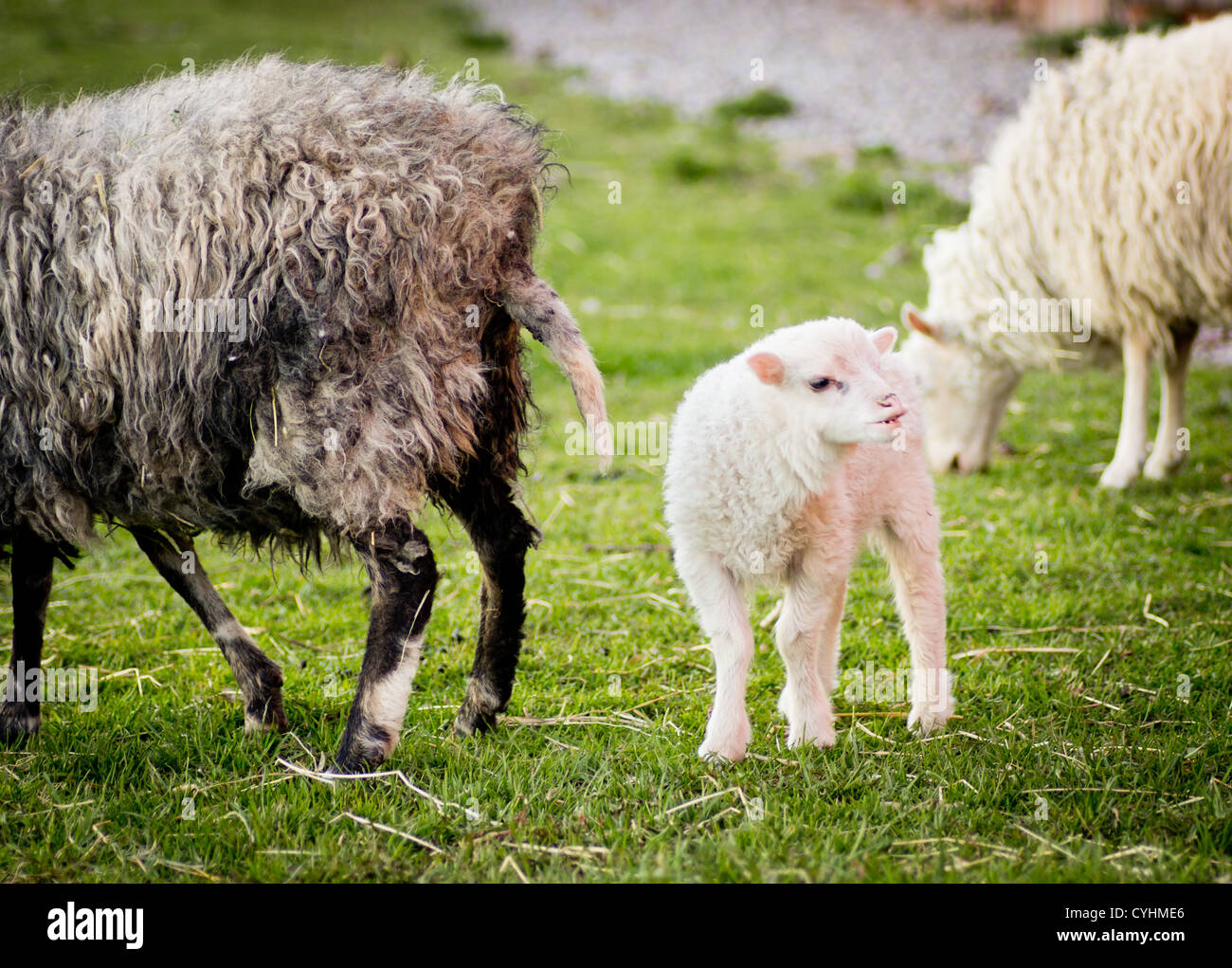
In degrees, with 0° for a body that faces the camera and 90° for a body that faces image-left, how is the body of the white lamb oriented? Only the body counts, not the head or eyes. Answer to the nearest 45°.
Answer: approximately 45°

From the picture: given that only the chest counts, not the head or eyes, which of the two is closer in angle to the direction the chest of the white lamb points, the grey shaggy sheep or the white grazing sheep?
the grey shaggy sheep

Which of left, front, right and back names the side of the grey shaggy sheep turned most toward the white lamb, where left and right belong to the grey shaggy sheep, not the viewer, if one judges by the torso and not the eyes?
back

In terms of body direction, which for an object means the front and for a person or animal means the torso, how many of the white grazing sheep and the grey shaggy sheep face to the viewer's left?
2

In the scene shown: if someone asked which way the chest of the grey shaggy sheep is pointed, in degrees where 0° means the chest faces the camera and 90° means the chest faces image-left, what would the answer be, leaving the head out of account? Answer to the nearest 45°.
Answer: approximately 90°

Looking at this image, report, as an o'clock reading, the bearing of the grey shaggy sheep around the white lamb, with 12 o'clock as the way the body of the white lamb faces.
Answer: The grey shaggy sheep is roughly at 1 o'clock from the white lamb.

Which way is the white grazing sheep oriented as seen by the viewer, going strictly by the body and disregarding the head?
to the viewer's left
